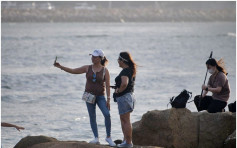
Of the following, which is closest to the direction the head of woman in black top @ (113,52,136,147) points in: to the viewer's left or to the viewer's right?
to the viewer's left

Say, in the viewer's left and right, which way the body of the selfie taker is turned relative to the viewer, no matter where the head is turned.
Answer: facing the viewer and to the left of the viewer

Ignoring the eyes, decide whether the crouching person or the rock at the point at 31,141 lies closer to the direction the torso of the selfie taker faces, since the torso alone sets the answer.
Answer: the rock

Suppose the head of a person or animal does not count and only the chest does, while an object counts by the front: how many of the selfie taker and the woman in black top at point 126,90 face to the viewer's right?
0

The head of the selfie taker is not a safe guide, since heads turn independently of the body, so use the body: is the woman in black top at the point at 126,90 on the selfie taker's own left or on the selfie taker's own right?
on the selfie taker's own left
